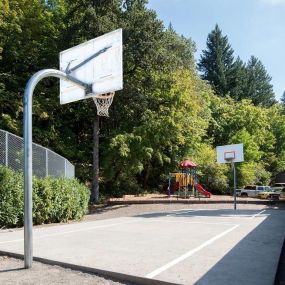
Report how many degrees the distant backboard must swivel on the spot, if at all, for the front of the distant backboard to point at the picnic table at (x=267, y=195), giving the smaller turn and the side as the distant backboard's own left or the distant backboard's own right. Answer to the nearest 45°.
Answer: approximately 180°

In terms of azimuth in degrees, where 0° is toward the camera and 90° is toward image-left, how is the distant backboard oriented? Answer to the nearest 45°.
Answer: approximately 0°

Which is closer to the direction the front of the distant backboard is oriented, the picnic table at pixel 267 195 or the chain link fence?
the chain link fence

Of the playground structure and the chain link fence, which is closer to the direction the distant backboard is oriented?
the chain link fence

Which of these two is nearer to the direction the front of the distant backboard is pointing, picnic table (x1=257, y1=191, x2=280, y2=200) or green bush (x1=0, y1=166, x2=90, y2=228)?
the green bush

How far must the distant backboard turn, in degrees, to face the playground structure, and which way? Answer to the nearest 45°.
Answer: approximately 135° to its right

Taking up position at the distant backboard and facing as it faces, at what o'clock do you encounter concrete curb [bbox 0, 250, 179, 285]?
The concrete curb is roughly at 12 o'clock from the distant backboard.

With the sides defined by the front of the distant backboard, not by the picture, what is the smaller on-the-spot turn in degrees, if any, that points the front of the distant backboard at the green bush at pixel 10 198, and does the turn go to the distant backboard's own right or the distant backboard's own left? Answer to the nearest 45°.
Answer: approximately 45° to the distant backboard's own right

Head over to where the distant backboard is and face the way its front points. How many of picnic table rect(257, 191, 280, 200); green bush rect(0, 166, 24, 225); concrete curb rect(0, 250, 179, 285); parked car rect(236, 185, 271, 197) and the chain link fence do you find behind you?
2

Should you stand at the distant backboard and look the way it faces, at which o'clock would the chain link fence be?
The chain link fence is roughly at 1 o'clock from the distant backboard.

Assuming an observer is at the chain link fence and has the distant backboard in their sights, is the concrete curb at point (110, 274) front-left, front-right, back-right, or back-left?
back-right
